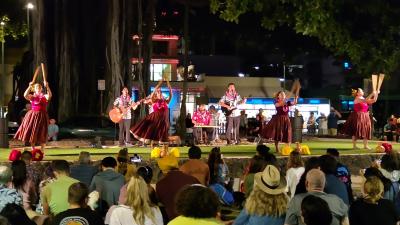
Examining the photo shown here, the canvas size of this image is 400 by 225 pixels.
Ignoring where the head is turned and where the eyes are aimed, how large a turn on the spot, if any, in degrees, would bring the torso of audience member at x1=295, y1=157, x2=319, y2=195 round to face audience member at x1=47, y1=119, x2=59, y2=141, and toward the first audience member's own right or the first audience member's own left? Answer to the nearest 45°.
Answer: approximately 45° to the first audience member's own left

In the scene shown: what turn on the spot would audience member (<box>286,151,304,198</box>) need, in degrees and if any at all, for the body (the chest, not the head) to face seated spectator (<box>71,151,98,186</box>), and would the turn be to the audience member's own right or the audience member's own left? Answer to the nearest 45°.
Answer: approximately 90° to the audience member's own left

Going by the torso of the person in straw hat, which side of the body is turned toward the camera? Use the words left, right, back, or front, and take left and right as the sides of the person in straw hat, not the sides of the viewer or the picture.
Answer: back

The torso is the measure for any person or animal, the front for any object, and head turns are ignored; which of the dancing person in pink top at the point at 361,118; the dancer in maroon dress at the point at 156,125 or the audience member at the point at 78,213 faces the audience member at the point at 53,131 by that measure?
the audience member at the point at 78,213

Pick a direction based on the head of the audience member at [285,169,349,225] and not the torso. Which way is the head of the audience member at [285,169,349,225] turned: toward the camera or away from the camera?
away from the camera

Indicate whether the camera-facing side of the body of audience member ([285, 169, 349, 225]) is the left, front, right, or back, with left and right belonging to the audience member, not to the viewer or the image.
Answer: back

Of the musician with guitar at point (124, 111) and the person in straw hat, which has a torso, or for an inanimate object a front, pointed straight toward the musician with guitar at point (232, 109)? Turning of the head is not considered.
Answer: the person in straw hat

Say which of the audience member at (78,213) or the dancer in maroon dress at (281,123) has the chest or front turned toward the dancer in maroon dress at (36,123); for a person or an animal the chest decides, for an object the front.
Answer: the audience member

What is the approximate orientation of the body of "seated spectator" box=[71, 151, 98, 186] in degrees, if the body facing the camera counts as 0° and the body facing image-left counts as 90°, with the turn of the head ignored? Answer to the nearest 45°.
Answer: approximately 180°

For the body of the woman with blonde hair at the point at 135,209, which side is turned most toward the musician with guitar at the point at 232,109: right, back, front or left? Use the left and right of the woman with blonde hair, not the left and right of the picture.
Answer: front

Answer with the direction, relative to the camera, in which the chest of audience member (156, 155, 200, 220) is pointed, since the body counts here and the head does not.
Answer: away from the camera

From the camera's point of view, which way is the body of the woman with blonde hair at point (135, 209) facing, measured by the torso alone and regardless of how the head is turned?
away from the camera

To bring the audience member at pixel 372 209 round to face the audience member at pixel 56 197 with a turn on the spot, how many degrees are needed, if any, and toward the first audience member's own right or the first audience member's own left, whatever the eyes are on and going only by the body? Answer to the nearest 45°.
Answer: approximately 90° to the first audience member's own left
